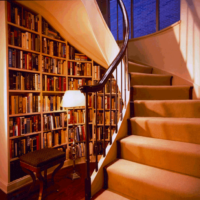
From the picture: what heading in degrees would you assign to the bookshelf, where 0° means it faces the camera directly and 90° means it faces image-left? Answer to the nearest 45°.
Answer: approximately 315°
